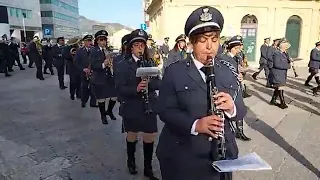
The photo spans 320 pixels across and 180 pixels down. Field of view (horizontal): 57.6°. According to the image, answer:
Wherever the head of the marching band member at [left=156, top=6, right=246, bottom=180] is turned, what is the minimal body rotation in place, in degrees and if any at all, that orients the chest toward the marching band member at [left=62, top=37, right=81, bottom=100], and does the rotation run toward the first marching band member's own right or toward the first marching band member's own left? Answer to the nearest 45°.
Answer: approximately 180°

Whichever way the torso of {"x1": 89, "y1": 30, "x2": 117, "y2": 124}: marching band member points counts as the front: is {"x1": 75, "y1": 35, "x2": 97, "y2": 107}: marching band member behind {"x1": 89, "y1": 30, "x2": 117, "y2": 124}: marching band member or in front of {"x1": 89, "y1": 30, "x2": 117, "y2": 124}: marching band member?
behind

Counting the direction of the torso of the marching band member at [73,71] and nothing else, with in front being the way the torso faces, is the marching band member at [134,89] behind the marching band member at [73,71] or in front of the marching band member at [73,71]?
in front

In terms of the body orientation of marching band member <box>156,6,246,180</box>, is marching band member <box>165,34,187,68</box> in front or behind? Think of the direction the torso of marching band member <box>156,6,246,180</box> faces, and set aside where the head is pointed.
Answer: behind

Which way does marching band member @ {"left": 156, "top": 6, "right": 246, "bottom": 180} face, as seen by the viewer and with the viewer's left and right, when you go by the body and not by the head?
facing the viewer and to the right of the viewer

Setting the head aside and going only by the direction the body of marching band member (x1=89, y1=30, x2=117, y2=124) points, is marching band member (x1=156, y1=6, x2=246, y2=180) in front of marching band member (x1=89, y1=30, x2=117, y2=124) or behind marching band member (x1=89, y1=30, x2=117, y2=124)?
in front
